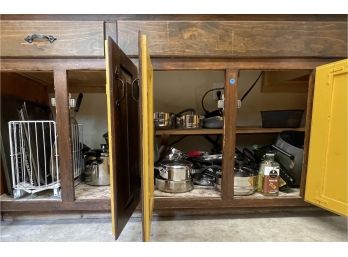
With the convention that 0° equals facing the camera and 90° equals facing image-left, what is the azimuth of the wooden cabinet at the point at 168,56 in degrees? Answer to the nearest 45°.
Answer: approximately 0°
